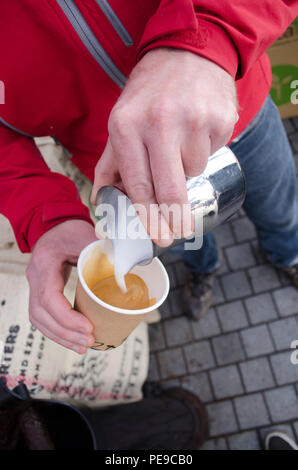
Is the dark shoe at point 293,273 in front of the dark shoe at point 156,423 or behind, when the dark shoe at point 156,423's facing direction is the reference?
in front

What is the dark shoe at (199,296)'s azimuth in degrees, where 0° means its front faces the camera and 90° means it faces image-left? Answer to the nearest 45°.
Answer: approximately 0°
